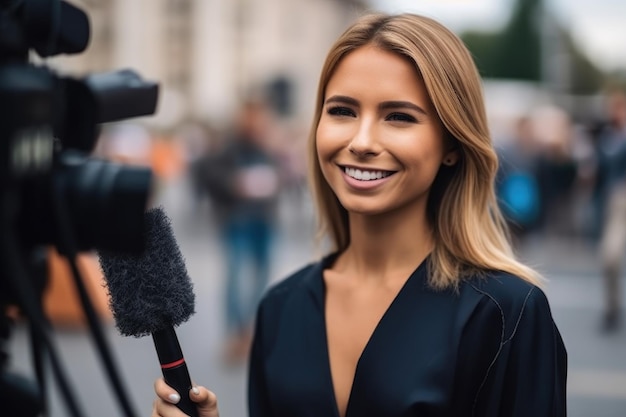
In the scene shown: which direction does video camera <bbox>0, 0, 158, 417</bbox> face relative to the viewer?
to the viewer's right

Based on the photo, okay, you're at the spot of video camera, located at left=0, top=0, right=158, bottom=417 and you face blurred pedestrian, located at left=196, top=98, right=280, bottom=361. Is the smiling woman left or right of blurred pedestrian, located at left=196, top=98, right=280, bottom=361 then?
right

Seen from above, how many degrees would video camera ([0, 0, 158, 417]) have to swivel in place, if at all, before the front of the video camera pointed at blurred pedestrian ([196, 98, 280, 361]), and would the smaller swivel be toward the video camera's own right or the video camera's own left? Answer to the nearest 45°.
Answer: approximately 90° to the video camera's own left

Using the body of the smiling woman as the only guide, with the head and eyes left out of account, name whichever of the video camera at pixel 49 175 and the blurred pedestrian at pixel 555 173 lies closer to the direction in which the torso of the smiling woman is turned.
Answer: the video camera

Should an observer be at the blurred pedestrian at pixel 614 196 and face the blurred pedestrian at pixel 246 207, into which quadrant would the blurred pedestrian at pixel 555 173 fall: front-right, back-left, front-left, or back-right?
back-right

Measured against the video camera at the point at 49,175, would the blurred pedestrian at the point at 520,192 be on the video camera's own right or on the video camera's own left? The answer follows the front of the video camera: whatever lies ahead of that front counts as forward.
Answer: on the video camera's own left

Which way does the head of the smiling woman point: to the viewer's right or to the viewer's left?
to the viewer's left

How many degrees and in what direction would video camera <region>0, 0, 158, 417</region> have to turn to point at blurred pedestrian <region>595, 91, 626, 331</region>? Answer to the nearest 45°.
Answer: approximately 45° to its left

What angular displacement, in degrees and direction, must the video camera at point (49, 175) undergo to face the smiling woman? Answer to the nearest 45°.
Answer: approximately 45° to its left

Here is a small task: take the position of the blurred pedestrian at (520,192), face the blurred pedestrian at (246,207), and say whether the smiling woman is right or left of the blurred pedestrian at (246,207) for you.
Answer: left

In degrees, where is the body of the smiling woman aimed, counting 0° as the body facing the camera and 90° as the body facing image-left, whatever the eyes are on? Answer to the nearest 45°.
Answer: approximately 45°

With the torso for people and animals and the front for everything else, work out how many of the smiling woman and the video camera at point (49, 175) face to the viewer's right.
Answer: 1
